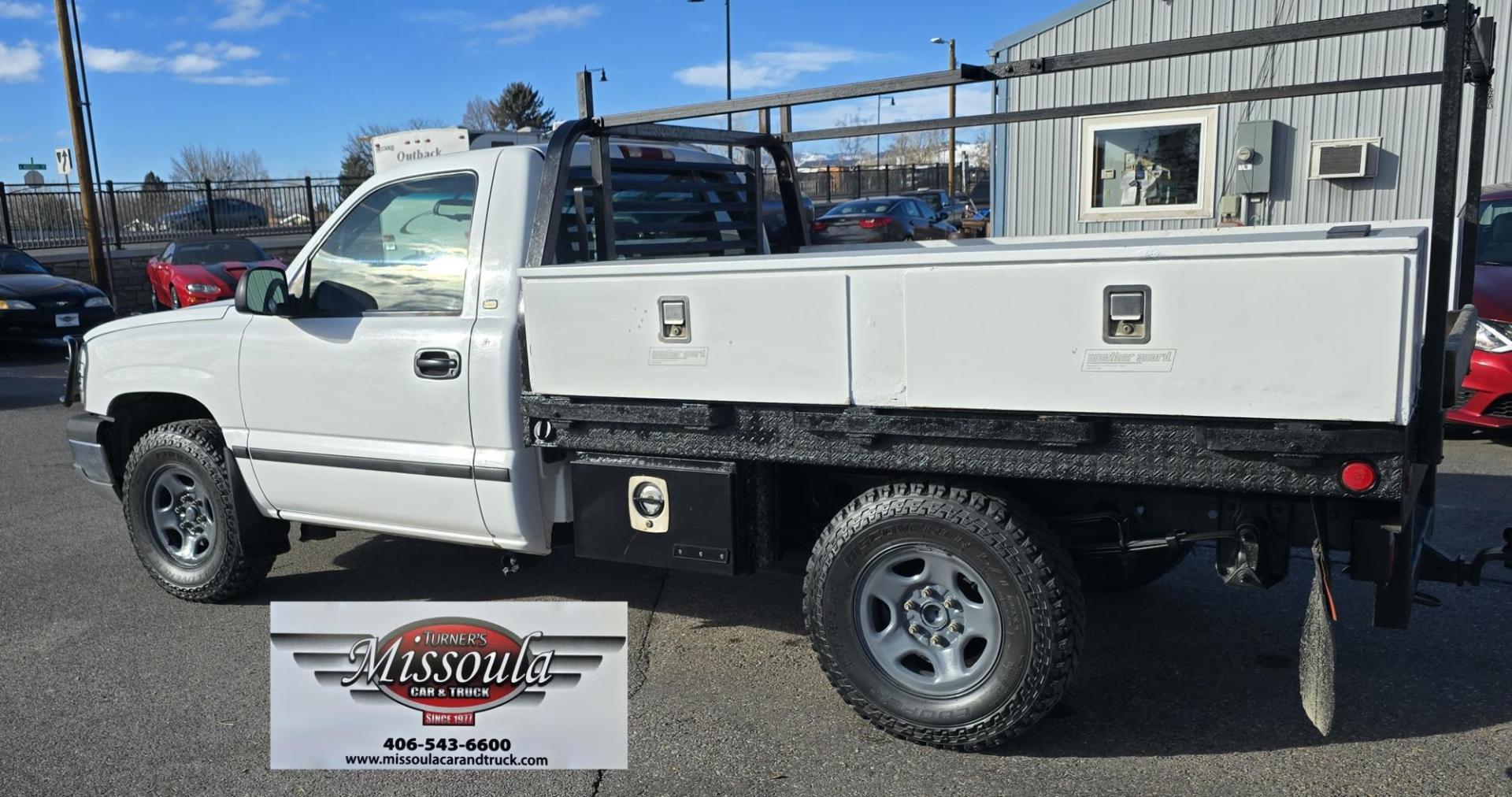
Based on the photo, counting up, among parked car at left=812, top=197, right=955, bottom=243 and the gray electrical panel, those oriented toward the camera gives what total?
1

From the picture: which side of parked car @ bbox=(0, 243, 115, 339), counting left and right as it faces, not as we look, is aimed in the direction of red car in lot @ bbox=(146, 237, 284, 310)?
left

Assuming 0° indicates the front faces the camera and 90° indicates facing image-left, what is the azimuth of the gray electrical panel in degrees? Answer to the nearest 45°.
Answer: approximately 0°

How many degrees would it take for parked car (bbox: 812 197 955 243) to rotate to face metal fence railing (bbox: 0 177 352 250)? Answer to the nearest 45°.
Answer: approximately 135° to its left

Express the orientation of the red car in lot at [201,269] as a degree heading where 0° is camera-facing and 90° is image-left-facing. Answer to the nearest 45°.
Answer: approximately 315°

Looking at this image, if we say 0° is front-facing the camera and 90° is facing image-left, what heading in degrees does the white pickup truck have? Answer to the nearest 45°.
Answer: approximately 135°

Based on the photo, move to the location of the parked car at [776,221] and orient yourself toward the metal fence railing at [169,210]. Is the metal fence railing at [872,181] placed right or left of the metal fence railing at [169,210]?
right

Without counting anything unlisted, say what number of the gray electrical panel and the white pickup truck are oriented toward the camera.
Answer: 1

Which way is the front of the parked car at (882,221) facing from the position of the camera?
facing away from the viewer and to the right of the viewer
